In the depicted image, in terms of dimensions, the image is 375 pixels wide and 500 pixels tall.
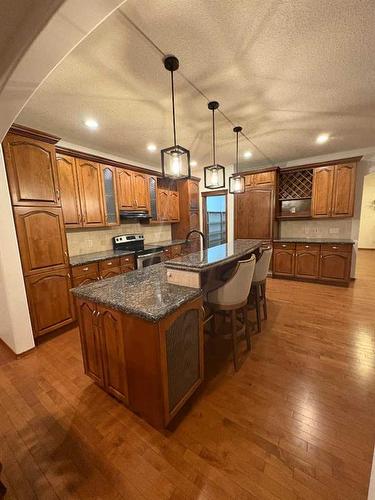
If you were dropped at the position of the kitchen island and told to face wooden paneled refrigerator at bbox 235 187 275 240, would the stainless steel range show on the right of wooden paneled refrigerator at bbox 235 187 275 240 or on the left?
left

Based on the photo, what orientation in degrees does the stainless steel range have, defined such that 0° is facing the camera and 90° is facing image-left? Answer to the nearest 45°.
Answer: approximately 315°

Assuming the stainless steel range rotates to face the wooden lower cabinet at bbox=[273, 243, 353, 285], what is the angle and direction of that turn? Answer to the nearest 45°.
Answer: approximately 45° to its left

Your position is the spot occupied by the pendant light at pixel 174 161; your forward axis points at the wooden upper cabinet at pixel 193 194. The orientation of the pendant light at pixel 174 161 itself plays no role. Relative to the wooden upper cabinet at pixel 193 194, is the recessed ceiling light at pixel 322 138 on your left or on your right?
right

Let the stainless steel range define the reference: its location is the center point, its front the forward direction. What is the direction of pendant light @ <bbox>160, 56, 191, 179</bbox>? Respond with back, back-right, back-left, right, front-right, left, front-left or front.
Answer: front-right

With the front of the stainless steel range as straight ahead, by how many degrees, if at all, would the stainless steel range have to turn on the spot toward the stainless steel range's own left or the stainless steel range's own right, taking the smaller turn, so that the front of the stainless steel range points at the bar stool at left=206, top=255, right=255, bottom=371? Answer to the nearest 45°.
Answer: approximately 45° to the stainless steel range's own right

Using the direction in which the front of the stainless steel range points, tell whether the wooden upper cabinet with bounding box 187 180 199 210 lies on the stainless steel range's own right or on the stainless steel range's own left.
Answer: on the stainless steel range's own left

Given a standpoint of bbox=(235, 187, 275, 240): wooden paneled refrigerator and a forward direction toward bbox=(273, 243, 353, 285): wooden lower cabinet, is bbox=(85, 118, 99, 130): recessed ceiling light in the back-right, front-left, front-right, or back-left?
back-right
